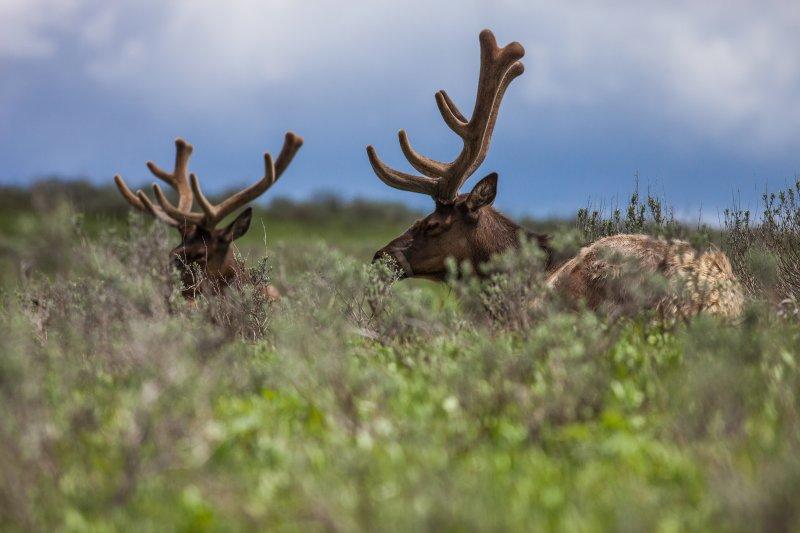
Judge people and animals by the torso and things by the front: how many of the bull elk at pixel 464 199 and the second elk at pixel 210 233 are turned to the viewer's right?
0

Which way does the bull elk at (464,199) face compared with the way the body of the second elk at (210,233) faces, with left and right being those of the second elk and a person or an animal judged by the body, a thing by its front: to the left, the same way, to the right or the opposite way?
to the right

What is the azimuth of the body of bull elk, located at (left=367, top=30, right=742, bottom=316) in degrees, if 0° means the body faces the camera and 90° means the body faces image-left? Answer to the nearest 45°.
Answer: approximately 90°

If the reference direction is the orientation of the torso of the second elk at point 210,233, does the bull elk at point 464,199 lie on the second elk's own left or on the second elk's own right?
on the second elk's own left

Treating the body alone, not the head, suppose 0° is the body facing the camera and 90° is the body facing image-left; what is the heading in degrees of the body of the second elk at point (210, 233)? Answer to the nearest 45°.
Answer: approximately 45°

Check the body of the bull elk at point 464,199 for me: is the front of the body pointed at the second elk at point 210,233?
yes
